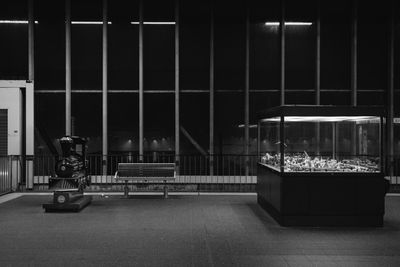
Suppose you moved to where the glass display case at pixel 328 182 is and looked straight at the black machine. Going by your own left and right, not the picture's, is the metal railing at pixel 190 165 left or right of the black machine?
right

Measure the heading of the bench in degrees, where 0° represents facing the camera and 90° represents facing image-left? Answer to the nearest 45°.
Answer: approximately 0°

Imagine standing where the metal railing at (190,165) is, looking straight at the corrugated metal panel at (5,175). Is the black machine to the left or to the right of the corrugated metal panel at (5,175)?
left

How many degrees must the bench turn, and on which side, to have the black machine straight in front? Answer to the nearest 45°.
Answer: approximately 45° to its right

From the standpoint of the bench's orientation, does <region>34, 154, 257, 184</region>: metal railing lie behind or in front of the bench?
behind

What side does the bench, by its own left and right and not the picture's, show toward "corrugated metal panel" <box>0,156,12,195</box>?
right
